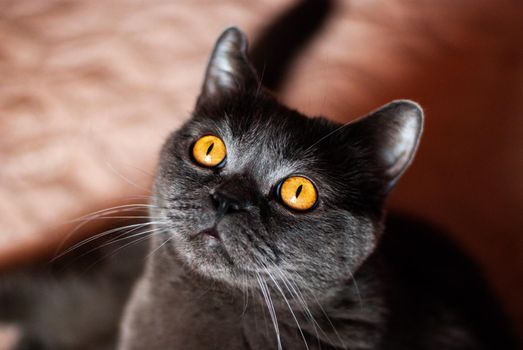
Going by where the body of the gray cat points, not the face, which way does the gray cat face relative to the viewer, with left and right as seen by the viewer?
facing the viewer and to the left of the viewer
